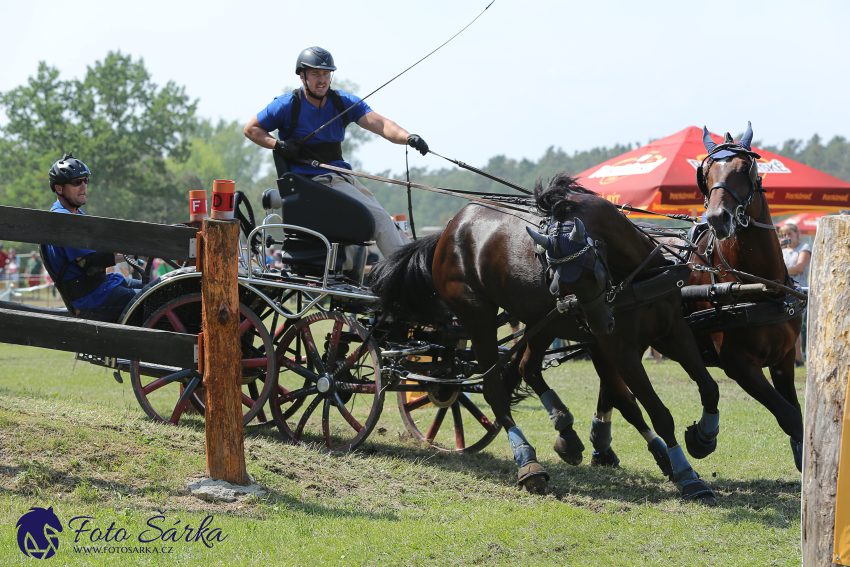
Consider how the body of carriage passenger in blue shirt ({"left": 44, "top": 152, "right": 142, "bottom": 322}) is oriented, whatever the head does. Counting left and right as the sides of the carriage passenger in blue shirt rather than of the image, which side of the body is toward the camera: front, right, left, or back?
right

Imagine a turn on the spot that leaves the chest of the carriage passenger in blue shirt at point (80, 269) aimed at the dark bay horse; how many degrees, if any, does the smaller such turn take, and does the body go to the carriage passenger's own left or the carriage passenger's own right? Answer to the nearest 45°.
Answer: approximately 45° to the carriage passenger's own right

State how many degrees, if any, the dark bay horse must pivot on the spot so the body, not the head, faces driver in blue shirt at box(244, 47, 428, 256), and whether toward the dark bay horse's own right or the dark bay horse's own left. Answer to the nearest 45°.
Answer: approximately 180°

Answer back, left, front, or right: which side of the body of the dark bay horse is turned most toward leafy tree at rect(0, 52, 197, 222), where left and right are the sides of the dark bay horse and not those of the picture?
back

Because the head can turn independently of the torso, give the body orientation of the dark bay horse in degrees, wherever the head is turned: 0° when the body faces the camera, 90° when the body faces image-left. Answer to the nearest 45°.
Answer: approximately 315°

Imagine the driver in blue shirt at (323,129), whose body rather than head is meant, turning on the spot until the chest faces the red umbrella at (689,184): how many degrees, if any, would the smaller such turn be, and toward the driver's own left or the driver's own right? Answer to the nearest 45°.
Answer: approximately 90° to the driver's own left

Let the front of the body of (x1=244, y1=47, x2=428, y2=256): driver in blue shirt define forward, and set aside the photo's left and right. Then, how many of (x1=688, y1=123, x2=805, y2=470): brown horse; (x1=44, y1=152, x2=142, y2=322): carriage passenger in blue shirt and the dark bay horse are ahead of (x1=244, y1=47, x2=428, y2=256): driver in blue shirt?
2

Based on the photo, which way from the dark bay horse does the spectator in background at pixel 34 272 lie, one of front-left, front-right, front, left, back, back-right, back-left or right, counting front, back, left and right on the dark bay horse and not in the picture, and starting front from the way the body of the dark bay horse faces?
back

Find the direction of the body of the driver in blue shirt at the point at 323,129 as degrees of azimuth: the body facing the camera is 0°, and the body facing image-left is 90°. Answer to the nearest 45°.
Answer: approximately 315°
